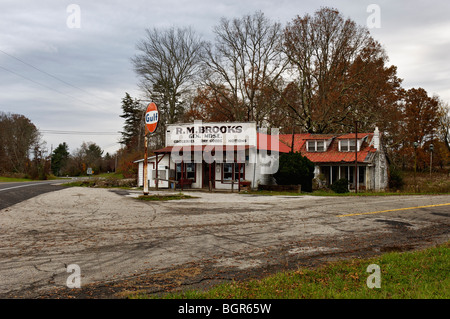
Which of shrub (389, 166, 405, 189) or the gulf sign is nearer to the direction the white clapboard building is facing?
the gulf sign

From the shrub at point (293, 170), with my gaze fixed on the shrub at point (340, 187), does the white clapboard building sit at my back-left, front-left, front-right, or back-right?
back-left

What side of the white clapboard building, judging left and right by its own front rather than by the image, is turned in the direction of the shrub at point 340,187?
left

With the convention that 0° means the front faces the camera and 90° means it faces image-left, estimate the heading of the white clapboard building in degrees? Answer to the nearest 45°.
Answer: approximately 0°

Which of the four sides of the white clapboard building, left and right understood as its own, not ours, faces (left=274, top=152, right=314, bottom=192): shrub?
left

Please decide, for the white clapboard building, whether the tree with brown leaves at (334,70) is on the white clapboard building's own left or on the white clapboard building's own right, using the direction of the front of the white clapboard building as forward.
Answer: on the white clapboard building's own left

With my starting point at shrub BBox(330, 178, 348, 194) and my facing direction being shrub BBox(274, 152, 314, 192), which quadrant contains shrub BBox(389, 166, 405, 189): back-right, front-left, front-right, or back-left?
back-right

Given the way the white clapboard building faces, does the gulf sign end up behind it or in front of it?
in front
